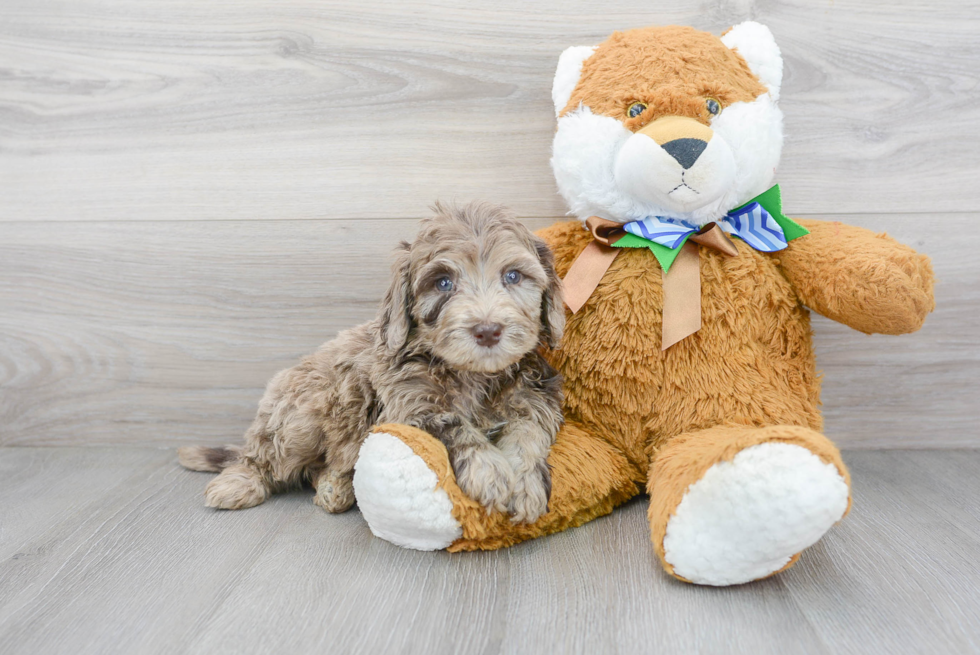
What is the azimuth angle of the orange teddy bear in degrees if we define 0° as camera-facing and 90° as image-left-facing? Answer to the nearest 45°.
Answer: approximately 0°

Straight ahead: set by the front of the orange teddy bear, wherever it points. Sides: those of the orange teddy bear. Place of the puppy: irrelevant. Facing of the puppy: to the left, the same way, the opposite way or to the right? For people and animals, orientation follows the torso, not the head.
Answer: to the left
